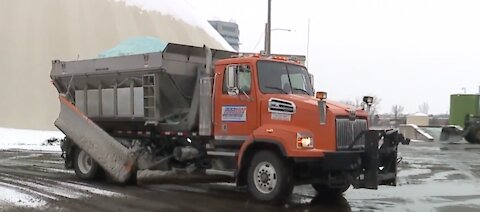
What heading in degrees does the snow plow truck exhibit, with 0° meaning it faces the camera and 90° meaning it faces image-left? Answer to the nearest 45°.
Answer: approximately 315°
